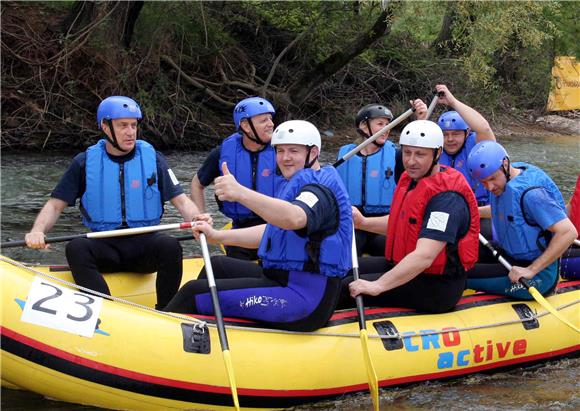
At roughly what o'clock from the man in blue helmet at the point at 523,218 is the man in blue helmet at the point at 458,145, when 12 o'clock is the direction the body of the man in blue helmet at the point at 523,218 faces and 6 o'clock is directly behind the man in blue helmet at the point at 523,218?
the man in blue helmet at the point at 458,145 is roughly at 4 o'clock from the man in blue helmet at the point at 523,218.

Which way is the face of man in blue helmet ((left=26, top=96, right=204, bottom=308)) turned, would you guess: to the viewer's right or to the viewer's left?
to the viewer's right

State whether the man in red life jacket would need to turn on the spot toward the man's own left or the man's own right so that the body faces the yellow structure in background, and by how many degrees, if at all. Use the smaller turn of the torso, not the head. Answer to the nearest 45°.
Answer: approximately 135° to the man's own right

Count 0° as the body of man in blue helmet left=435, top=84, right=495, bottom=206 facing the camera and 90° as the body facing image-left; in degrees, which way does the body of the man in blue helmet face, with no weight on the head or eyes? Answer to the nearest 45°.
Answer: approximately 45°

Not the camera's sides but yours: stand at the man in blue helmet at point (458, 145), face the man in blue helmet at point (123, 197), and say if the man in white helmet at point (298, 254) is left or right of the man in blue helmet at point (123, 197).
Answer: left

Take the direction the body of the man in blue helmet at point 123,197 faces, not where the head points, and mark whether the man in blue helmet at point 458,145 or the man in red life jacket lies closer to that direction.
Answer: the man in red life jacket

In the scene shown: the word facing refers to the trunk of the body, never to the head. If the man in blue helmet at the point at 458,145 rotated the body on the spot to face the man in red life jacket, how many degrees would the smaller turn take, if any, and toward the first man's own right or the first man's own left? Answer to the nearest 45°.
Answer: approximately 45° to the first man's own left

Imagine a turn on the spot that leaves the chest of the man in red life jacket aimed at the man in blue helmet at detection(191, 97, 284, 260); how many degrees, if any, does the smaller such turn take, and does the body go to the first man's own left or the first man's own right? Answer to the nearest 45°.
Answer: approximately 90° to the first man's own right

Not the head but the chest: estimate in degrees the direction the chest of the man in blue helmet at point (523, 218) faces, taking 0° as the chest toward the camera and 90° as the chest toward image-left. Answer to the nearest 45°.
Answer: approximately 45°
